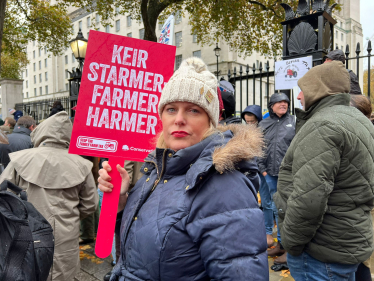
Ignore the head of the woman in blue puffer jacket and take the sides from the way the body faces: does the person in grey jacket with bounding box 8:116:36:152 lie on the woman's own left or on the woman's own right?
on the woman's own right

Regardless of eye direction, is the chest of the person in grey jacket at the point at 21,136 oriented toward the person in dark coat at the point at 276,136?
no

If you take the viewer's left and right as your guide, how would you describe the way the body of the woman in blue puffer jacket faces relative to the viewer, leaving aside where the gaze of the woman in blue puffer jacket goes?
facing the viewer and to the left of the viewer

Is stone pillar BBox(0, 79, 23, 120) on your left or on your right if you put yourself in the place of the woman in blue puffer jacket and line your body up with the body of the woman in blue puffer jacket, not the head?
on your right

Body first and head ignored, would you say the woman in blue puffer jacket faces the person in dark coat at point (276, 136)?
no

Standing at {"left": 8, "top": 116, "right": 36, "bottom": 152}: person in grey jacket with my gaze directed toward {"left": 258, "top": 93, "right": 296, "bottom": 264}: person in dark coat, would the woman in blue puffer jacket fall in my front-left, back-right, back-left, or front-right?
front-right

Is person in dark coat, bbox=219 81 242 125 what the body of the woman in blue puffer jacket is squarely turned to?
no

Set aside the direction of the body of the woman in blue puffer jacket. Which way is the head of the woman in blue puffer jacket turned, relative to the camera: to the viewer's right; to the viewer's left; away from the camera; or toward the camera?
toward the camera
